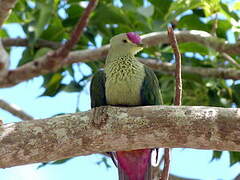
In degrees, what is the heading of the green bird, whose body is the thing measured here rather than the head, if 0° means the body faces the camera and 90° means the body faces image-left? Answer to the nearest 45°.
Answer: approximately 0°

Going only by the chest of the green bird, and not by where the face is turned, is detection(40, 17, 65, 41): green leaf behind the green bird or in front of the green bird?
behind

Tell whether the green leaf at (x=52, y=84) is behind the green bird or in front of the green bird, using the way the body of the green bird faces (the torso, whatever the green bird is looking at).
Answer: behind

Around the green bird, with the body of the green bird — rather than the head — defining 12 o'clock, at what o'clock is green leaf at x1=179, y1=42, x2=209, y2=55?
The green leaf is roughly at 7 o'clock from the green bird.

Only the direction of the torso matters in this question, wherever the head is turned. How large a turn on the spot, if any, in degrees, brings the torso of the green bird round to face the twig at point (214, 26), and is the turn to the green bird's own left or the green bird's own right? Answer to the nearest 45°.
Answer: approximately 135° to the green bird's own left

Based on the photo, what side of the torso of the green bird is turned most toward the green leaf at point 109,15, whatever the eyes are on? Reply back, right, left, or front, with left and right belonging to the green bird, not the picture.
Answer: back

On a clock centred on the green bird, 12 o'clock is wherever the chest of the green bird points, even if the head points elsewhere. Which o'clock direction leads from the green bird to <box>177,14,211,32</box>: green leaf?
The green leaf is roughly at 7 o'clock from the green bird.
